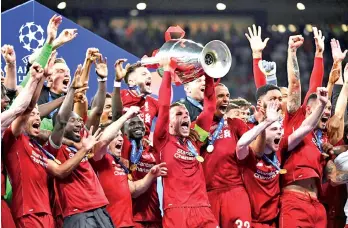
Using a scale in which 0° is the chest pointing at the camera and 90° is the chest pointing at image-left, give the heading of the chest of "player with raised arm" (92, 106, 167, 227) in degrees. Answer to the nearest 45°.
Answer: approximately 315°

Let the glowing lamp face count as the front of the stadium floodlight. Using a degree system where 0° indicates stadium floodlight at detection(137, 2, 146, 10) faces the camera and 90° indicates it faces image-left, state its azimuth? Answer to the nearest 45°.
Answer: approximately 0°

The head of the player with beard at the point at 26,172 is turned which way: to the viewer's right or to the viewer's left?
to the viewer's right

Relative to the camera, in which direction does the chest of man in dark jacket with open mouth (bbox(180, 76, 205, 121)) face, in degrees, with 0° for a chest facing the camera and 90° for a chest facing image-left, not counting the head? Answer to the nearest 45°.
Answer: approximately 315°

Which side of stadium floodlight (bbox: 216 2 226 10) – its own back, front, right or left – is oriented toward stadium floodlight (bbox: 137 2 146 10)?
right

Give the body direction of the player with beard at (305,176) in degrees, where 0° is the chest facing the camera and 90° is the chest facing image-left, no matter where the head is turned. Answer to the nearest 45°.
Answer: approximately 315°

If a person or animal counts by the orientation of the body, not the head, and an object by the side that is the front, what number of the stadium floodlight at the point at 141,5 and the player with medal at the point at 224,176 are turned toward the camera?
2
